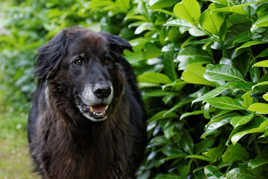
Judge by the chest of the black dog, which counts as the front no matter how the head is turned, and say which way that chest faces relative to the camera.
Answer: toward the camera
